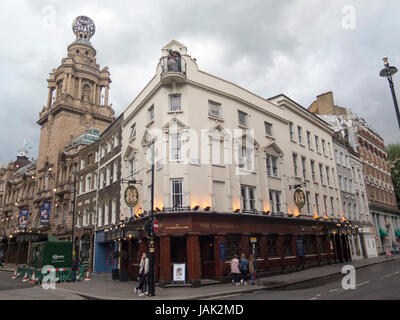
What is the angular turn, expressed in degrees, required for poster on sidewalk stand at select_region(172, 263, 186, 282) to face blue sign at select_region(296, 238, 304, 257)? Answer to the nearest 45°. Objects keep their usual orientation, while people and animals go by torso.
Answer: approximately 135° to its left

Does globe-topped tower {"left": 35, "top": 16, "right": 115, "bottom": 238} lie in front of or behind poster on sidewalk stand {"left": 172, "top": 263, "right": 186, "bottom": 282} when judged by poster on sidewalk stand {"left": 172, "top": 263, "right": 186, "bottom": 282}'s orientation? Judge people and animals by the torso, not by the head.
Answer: behind

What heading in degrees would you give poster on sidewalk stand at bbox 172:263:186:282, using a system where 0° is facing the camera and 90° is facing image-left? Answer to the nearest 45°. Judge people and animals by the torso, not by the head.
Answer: approximately 0°

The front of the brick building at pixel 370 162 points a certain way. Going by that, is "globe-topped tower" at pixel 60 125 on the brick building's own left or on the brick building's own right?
on the brick building's own right

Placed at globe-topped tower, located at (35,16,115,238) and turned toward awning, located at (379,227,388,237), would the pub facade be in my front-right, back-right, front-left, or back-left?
front-right

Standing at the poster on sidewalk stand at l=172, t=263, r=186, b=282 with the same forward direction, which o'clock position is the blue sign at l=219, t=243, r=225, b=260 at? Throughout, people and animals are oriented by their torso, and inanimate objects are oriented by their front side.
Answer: The blue sign is roughly at 8 o'clock from the poster on sidewalk stand.

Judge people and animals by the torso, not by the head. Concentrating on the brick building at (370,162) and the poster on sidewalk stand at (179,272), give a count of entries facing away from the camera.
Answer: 0

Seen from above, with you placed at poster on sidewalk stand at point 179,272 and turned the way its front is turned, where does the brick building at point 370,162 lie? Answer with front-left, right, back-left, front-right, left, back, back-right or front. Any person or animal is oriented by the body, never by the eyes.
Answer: back-left

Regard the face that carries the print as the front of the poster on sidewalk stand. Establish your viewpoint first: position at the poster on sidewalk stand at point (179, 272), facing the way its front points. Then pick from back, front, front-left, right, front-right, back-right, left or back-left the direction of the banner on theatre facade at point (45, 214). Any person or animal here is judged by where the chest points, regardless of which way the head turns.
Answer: back-right
